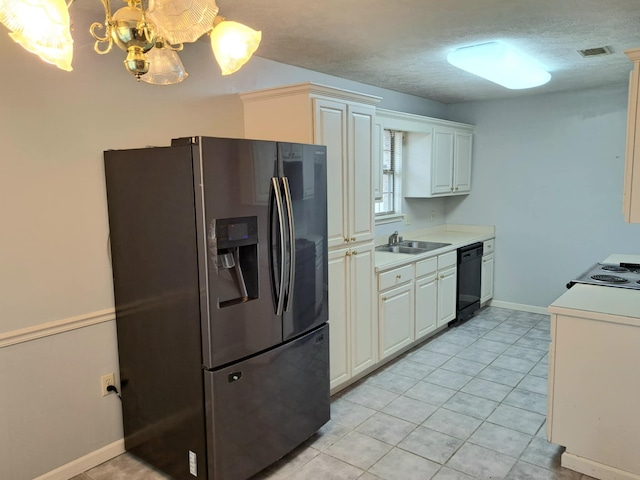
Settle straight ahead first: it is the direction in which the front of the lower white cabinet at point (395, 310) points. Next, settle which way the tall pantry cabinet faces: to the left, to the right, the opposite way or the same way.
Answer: the same way

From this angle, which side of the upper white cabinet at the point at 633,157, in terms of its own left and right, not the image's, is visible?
left

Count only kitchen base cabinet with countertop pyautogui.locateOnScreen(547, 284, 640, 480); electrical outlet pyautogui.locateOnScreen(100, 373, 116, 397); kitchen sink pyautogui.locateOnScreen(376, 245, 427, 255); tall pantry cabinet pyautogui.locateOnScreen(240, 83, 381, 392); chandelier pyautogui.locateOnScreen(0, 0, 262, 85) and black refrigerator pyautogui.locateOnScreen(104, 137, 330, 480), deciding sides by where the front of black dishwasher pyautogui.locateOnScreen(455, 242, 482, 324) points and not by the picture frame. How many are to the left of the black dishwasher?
0

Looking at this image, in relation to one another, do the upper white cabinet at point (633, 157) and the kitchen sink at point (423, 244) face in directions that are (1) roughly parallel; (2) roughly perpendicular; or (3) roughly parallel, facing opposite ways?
roughly parallel, facing opposite ways

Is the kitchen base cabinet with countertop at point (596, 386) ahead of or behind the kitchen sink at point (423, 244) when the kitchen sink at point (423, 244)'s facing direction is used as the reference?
ahead

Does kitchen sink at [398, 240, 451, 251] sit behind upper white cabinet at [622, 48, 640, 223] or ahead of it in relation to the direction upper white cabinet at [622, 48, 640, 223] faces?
ahead

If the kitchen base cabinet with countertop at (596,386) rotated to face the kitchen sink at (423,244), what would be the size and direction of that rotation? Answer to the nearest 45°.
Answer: approximately 45° to its right

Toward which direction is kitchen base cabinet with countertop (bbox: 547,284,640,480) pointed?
to the viewer's left

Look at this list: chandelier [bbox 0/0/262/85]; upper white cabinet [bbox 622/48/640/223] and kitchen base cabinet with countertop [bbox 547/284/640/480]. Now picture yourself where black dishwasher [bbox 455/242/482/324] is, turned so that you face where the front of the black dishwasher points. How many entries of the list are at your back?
0

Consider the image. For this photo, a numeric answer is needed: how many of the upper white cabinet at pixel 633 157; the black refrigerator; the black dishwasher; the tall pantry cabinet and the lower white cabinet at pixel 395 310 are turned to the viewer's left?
1

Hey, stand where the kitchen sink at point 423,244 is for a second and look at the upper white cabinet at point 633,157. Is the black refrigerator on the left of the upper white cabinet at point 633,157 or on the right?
right

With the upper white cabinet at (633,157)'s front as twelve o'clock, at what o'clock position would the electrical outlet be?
The electrical outlet is roughly at 11 o'clock from the upper white cabinet.

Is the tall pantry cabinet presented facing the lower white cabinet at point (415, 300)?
no

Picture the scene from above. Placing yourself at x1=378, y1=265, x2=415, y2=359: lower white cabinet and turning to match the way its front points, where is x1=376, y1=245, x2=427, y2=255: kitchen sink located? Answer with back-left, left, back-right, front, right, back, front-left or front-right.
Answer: back-left

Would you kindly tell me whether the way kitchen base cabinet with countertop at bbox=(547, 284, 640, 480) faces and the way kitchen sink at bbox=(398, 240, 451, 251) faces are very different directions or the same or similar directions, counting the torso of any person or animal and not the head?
very different directions

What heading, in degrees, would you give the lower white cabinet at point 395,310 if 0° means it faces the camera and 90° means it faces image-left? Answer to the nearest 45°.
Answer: approximately 315°

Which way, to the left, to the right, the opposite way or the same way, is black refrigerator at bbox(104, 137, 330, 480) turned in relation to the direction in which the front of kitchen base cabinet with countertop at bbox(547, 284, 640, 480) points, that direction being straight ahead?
the opposite way

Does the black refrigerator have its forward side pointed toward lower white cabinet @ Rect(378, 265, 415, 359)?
no

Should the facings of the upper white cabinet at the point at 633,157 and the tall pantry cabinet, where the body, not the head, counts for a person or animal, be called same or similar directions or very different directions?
very different directions

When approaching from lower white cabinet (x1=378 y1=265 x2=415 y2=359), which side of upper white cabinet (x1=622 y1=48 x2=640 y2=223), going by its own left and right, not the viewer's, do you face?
front

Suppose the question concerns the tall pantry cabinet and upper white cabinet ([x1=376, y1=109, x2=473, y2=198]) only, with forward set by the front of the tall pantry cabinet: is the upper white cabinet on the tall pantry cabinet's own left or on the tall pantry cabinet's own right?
on the tall pantry cabinet's own left

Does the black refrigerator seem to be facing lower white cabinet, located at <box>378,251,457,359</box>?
no

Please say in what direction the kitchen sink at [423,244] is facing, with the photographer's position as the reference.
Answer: facing the viewer and to the right of the viewer
